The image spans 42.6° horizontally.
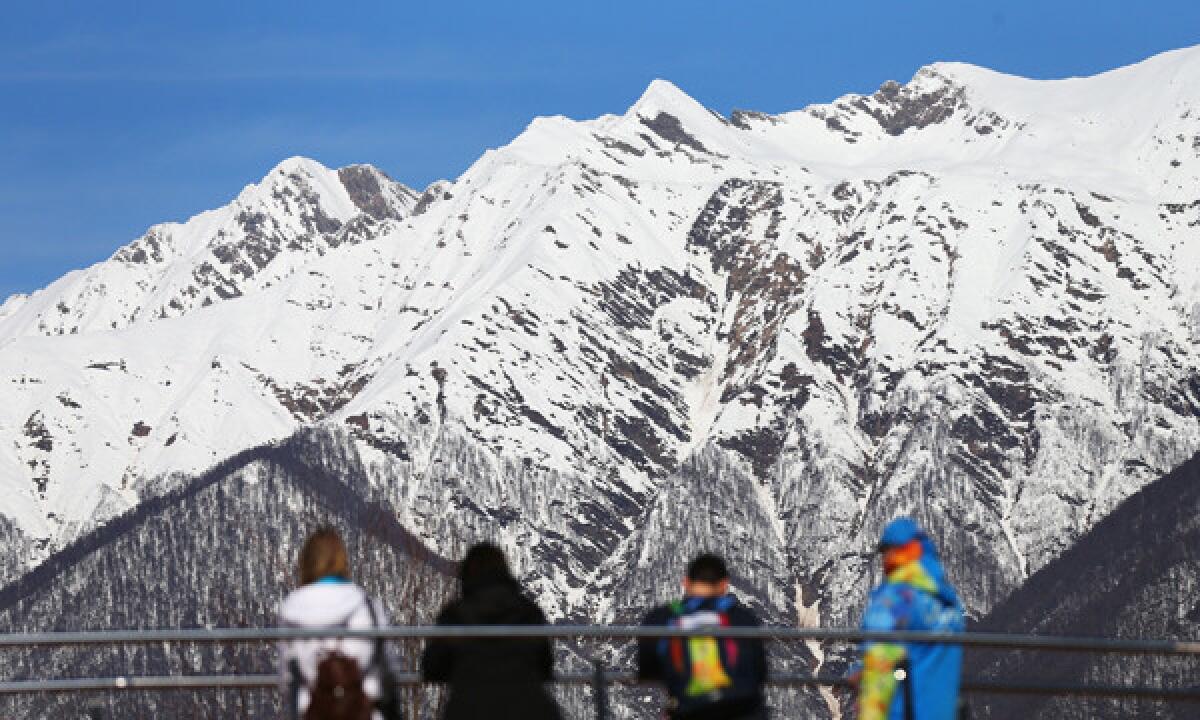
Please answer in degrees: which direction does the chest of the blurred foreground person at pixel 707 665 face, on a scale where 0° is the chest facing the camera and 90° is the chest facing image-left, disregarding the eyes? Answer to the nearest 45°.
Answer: approximately 180°

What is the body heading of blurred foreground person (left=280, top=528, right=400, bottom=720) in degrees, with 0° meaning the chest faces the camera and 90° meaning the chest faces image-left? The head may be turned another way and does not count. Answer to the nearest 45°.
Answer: approximately 180°

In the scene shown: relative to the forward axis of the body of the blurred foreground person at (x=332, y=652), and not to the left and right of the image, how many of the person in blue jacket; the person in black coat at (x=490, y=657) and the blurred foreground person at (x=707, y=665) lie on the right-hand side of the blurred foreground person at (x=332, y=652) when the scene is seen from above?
3

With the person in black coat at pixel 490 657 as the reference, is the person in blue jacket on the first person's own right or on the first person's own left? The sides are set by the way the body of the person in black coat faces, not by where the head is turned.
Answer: on the first person's own right

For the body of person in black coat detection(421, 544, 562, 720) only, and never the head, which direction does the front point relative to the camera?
away from the camera

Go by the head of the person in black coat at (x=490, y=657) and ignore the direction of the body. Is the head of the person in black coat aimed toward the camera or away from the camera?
away from the camera

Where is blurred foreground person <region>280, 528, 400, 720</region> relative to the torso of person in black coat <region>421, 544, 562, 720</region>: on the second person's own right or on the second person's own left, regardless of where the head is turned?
on the second person's own left

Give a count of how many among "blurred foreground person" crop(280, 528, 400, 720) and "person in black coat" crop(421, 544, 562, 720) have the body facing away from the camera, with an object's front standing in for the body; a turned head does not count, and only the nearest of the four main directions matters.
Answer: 2
